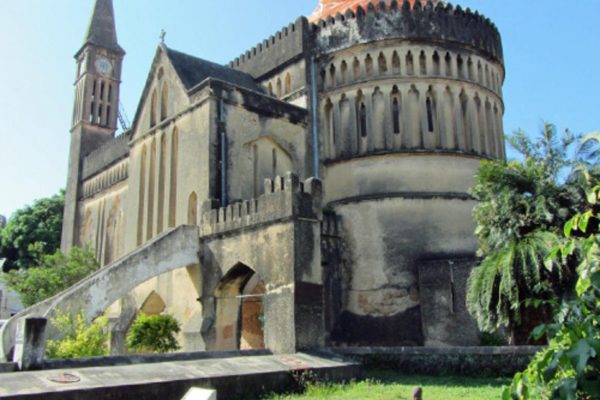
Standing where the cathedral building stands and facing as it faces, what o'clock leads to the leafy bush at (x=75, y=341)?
The leafy bush is roughly at 9 o'clock from the cathedral building.

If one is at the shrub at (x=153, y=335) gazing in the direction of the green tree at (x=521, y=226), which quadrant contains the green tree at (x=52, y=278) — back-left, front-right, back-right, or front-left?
back-left

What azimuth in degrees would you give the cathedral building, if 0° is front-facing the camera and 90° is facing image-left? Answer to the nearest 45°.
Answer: approximately 135°

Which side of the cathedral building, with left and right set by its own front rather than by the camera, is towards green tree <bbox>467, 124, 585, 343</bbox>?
back

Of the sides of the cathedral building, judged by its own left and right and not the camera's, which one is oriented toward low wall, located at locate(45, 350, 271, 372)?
left

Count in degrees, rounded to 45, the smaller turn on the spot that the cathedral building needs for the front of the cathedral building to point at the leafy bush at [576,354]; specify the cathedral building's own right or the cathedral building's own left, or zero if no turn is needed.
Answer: approximately 135° to the cathedral building's own left
